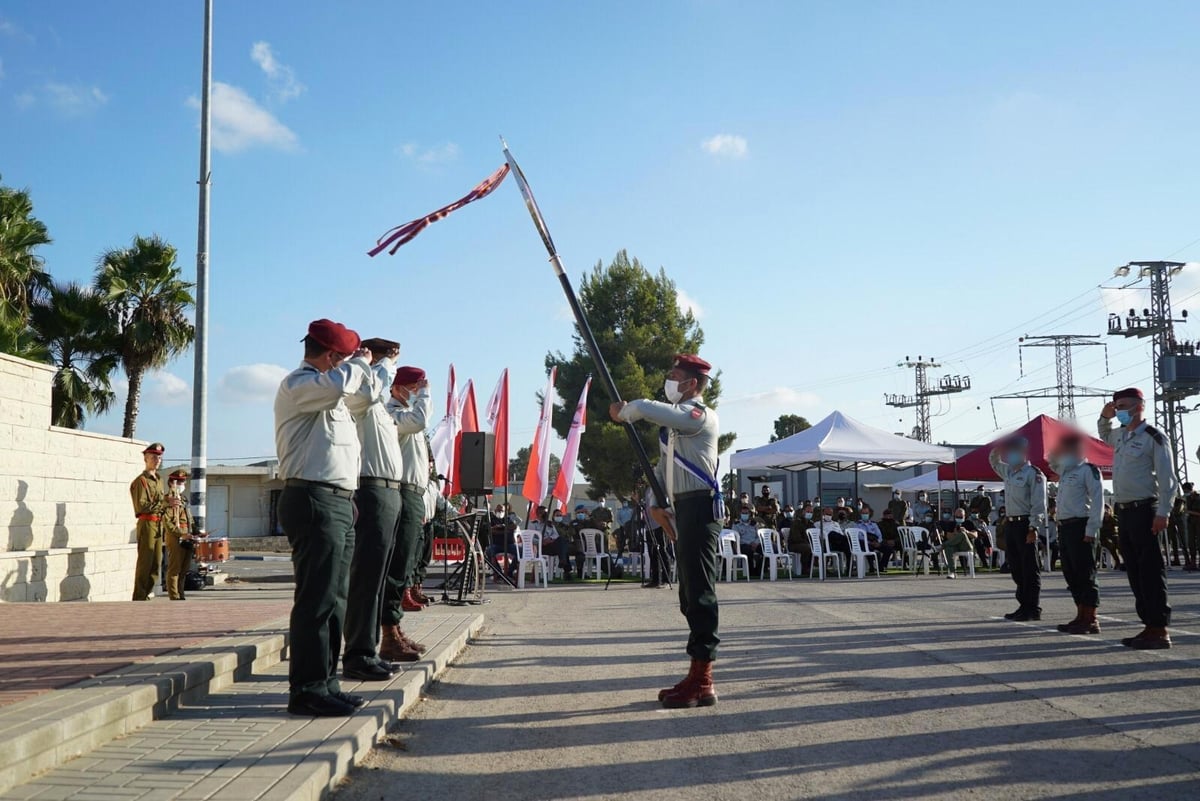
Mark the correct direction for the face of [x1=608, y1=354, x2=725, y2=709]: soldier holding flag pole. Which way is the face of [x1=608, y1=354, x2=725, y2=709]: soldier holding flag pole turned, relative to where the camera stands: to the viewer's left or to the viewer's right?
to the viewer's left

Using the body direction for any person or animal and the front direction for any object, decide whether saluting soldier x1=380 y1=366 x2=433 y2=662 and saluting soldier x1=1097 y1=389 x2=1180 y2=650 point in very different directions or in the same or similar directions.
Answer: very different directions

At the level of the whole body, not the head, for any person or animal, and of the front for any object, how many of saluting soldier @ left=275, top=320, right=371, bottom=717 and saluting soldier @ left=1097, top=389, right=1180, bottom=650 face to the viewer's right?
1

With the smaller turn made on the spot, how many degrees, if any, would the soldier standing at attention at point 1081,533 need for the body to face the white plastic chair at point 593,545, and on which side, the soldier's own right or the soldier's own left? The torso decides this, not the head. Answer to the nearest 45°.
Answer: approximately 90° to the soldier's own right

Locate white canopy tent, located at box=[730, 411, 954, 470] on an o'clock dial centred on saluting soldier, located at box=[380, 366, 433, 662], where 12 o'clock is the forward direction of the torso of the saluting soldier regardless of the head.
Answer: The white canopy tent is roughly at 10 o'clock from the saluting soldier.

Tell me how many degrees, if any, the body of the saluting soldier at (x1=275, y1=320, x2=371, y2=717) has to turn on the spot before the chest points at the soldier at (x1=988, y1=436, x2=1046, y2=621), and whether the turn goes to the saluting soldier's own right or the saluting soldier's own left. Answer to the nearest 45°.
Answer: approximately 45° to the saluting soldier's own left

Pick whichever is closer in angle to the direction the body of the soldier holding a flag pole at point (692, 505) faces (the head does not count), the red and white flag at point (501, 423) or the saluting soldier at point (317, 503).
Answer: the saluting soldier

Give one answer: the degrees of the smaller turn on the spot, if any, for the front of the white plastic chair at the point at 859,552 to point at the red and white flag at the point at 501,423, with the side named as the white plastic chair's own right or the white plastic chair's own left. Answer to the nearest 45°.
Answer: approximately 135° to the white plastic chair's own right

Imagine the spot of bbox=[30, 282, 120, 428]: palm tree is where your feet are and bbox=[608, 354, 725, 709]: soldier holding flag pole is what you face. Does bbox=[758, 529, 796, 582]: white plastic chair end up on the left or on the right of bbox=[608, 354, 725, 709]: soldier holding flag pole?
left

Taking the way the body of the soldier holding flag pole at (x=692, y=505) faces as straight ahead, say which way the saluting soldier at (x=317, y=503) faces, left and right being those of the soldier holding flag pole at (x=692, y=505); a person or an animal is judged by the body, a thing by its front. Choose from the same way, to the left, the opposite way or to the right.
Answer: the opposite way

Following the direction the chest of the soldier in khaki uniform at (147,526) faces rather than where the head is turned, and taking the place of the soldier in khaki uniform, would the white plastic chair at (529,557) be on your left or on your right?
on your left

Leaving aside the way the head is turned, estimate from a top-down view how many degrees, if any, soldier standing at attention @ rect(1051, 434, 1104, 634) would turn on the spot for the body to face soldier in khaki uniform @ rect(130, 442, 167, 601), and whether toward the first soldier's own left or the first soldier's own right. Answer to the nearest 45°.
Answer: approximately 45° to the first soldier's own right

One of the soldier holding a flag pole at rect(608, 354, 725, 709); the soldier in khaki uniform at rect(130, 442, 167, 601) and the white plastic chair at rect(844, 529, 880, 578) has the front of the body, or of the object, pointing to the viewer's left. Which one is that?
the soldier holding a flag pole

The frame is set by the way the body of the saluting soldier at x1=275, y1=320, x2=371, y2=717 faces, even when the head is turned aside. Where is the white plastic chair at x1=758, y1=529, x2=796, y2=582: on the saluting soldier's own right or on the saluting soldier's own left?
on the saluting soldier's own left

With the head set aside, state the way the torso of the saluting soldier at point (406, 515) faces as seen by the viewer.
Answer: to the viewer's right
